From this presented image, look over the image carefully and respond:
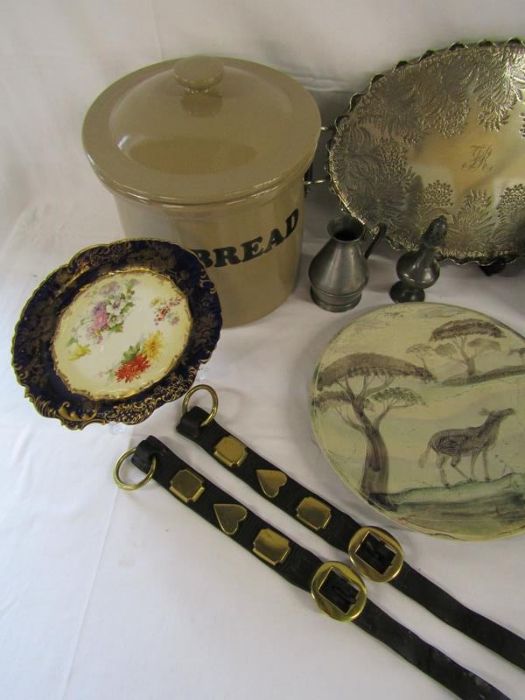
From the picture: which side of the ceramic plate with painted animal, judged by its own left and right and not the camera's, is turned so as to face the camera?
front

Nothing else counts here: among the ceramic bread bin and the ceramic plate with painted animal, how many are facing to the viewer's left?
0

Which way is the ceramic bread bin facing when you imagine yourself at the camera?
facing the viewer and to the right of the viewer
